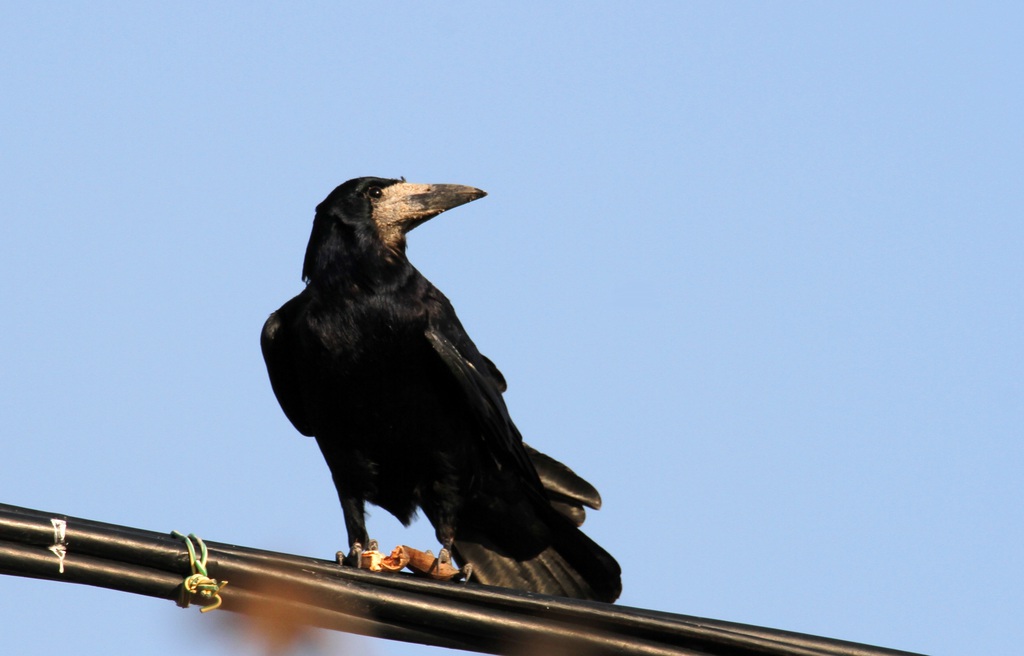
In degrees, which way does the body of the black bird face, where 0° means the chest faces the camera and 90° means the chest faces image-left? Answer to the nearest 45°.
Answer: approximately 45°
